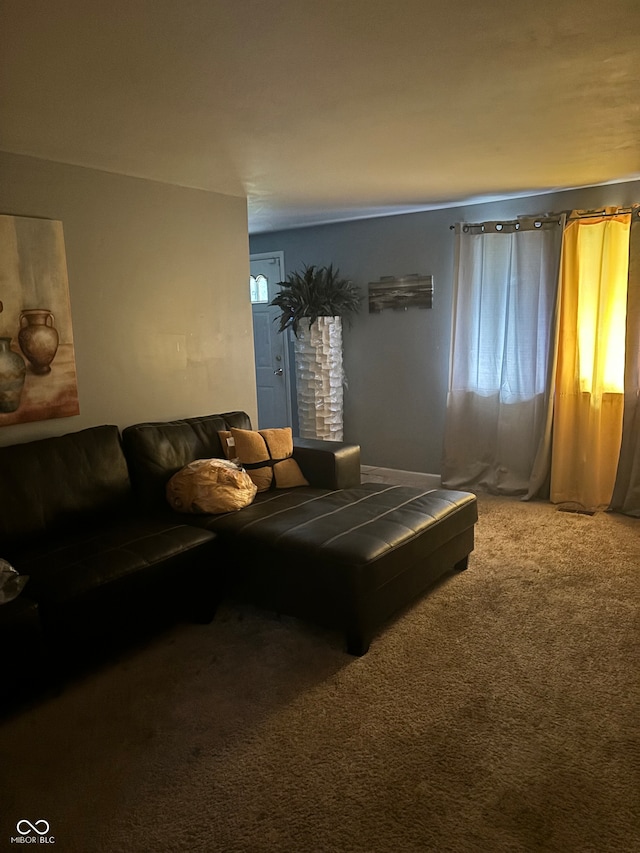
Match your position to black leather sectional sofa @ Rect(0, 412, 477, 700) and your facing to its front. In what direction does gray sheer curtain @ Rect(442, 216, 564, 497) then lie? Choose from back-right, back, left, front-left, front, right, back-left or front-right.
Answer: left

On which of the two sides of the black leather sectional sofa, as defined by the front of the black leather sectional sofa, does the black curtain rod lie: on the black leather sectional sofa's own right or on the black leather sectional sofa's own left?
on the black leather sectional sofa's own left

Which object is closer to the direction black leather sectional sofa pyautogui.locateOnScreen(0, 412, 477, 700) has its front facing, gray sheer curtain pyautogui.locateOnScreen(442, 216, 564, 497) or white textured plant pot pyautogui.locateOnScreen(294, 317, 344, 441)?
the gray sheer curtain

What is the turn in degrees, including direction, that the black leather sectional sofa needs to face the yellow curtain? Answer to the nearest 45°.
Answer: approximately 90° to its left

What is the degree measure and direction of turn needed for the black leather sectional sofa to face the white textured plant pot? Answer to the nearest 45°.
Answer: approximately 90° to its left

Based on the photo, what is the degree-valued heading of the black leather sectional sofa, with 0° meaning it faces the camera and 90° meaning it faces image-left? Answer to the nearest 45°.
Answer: approximately 315°
